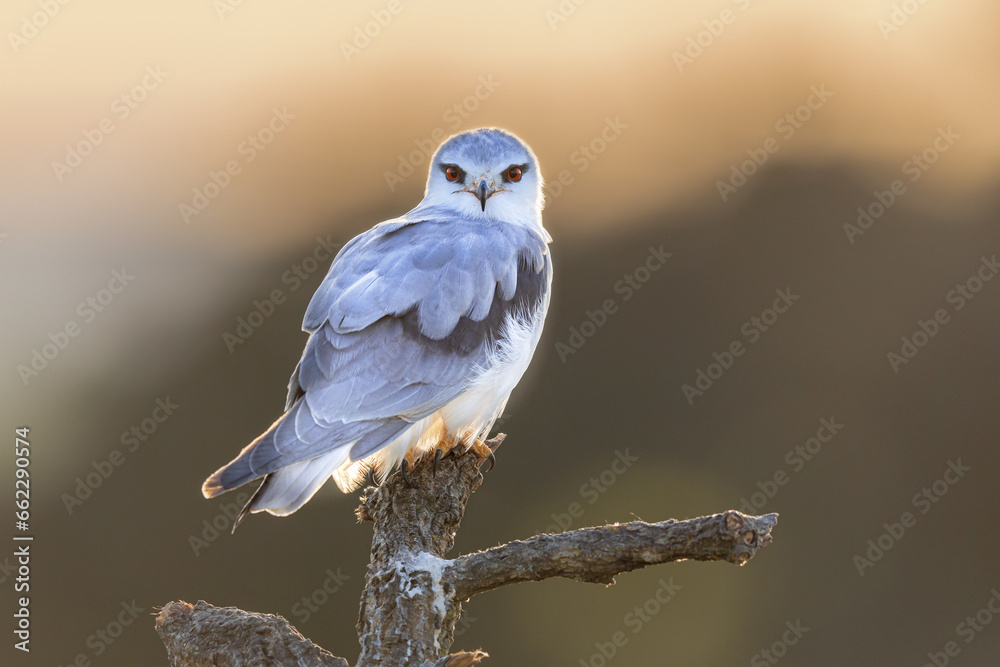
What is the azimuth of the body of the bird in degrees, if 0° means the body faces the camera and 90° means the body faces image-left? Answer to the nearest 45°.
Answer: approximately 270°
